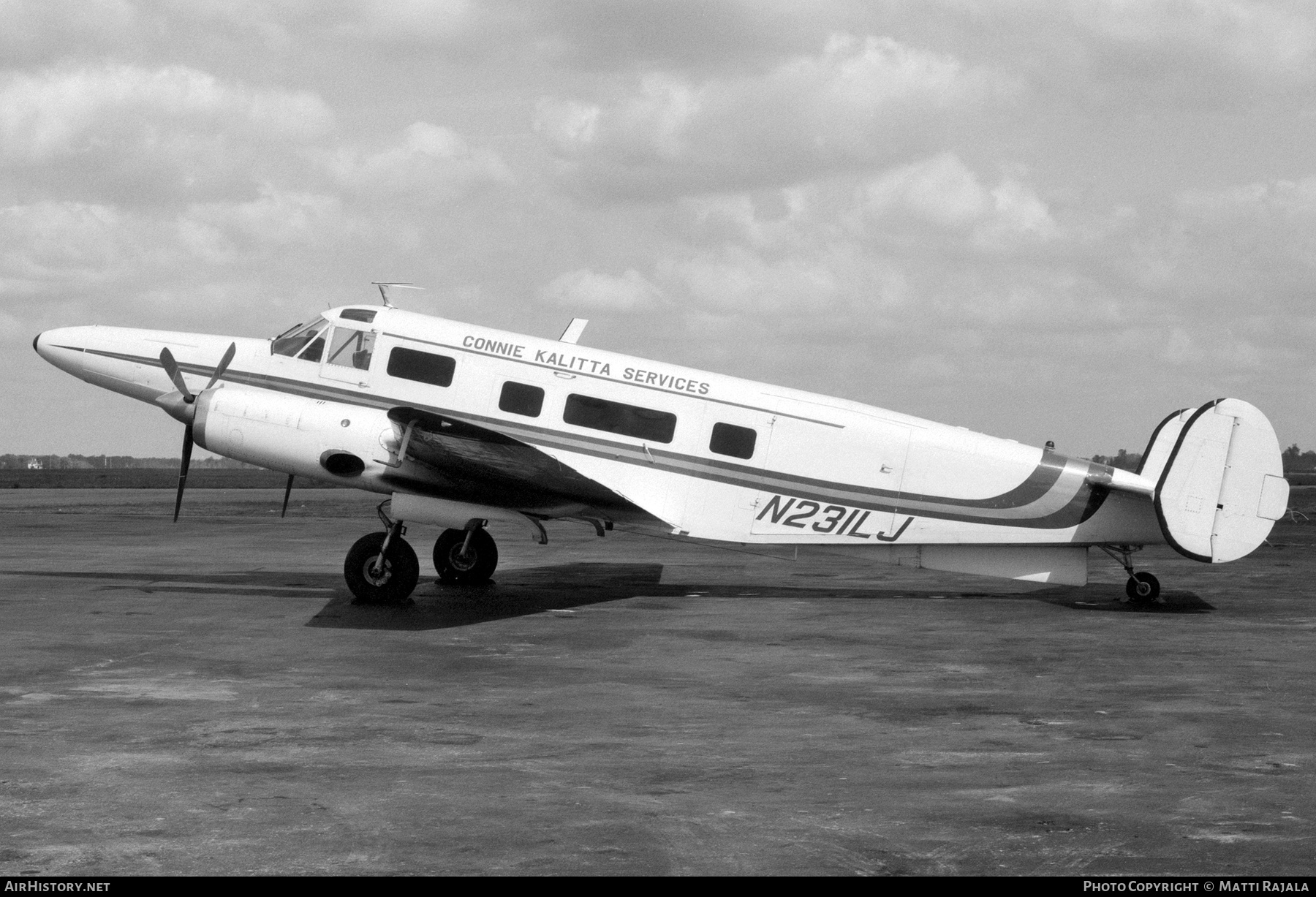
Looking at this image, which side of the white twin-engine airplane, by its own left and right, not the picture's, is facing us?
left
